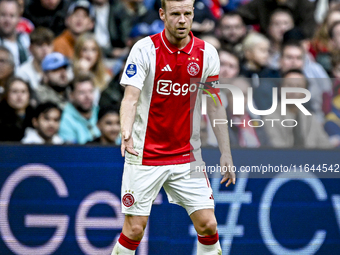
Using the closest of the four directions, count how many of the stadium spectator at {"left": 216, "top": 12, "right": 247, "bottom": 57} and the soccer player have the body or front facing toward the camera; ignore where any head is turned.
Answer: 2

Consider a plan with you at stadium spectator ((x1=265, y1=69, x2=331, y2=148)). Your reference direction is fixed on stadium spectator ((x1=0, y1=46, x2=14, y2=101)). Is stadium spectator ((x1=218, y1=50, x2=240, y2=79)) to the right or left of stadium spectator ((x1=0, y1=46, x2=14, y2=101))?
right

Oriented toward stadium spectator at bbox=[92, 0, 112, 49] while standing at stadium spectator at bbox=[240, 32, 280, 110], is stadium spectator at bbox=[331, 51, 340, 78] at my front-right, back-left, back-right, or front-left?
back-right

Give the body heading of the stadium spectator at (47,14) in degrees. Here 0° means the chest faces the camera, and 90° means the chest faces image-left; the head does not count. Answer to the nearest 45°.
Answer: approximately 0°

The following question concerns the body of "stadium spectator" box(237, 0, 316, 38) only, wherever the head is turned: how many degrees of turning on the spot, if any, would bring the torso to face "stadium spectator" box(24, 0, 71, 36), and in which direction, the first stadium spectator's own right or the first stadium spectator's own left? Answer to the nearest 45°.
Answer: approximately 90° to the first stadium spectator's own right

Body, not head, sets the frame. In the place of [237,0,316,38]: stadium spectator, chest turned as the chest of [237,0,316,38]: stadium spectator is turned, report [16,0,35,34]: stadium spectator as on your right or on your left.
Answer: on your right

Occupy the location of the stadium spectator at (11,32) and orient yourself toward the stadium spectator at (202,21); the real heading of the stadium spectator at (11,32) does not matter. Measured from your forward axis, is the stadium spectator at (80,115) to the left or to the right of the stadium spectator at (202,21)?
right
